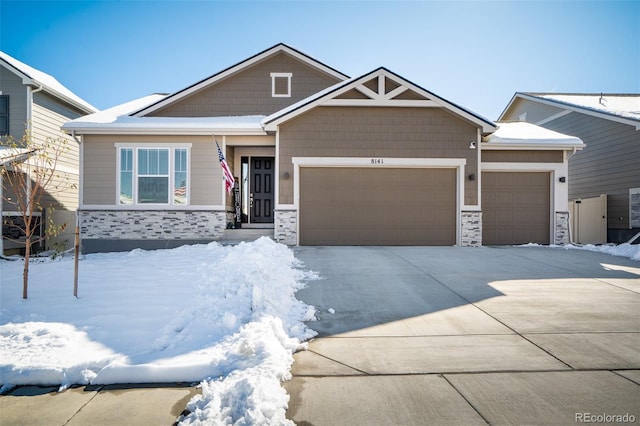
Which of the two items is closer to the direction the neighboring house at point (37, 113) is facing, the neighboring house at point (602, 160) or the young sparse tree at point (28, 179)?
the young sparse tree

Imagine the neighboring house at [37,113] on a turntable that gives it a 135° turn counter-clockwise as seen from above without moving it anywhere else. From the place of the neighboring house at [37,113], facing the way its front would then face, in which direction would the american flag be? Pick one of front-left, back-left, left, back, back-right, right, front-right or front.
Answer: right

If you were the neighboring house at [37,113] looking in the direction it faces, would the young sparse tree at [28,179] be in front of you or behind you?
in front

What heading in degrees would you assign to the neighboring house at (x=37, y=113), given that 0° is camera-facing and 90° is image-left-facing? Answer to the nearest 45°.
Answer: approximately 0°
